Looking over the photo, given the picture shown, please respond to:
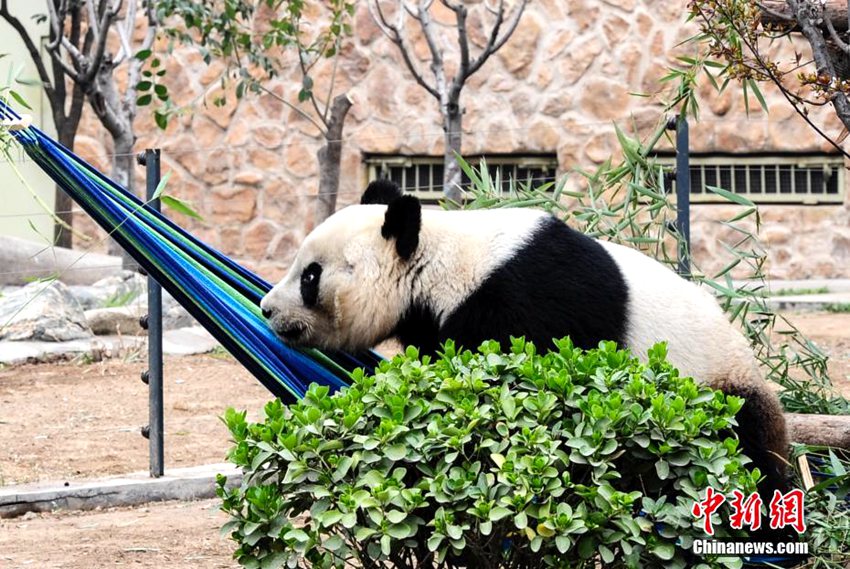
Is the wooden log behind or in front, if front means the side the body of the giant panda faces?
behind

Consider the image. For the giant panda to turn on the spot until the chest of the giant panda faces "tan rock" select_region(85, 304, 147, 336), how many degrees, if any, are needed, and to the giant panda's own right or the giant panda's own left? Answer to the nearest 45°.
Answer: approximately 45° to the giant panda's own right

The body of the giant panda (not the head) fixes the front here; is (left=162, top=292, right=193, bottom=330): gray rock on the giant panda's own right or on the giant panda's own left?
on the giant panda's own right

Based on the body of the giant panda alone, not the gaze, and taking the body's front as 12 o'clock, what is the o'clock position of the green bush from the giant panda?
The green bush is roughly at 9 o'clock from the giant panda.

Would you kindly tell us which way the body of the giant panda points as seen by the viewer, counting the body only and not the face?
to the viewer's left
